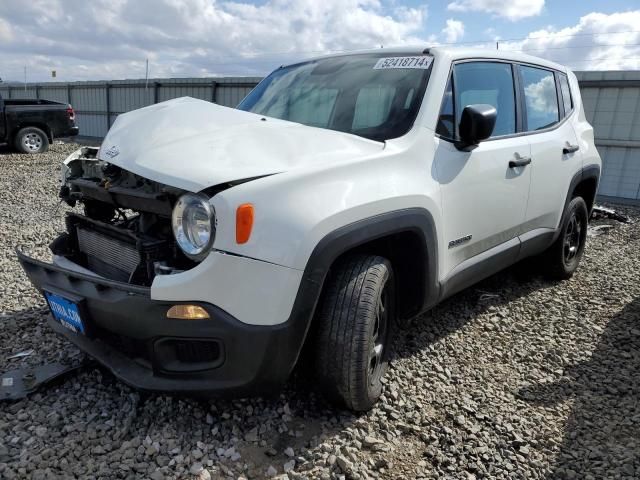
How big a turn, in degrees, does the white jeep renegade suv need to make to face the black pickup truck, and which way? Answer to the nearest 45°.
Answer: approximately 90° to its right

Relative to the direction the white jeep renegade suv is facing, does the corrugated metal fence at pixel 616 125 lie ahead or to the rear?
to the rear

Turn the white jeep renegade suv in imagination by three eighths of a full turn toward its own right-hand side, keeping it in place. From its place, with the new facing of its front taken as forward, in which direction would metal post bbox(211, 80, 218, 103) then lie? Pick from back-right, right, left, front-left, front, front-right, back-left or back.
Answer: front

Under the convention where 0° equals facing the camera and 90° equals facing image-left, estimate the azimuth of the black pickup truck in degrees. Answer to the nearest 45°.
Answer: approximately 90°

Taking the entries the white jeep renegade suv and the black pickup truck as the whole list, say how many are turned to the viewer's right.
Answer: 0
